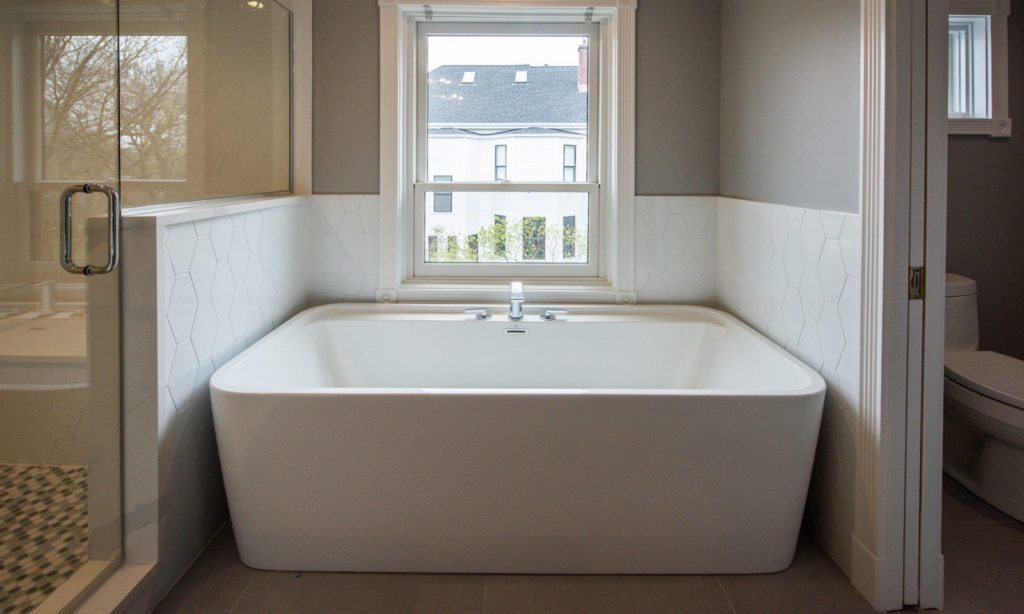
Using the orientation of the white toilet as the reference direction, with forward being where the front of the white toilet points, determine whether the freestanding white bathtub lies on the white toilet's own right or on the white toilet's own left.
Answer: on the white toilet's own right

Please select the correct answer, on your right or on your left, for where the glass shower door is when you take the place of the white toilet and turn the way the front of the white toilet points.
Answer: on your right

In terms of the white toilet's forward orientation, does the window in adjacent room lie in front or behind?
behind

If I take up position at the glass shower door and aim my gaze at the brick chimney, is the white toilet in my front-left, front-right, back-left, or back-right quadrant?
front-right

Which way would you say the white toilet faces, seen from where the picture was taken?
facing the viewer and to the right of the viewer

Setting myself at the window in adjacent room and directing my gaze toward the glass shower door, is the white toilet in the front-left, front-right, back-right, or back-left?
front-left

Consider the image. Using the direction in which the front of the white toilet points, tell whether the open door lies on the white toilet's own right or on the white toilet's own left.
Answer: on the white toilet's own right
